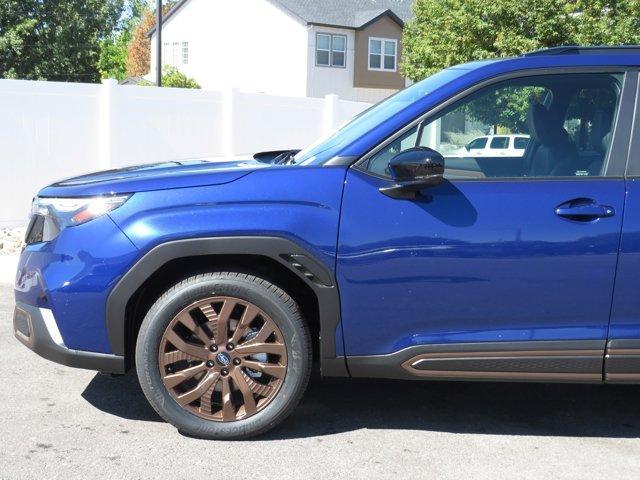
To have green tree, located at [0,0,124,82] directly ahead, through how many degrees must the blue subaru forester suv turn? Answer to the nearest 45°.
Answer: approximately 90° to its right

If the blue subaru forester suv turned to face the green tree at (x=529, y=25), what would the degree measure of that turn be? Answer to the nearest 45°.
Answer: approximately 90° to its right

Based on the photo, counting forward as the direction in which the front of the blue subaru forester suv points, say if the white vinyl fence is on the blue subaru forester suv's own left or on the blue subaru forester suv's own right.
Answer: on the blue subaru forester suv's own right

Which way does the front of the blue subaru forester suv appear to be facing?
to the viewer's left

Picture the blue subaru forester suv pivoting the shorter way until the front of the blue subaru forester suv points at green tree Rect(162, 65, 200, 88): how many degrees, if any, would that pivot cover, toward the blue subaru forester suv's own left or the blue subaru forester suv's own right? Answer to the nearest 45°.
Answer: approximately 90° to the blue subaru forester suv's own right
